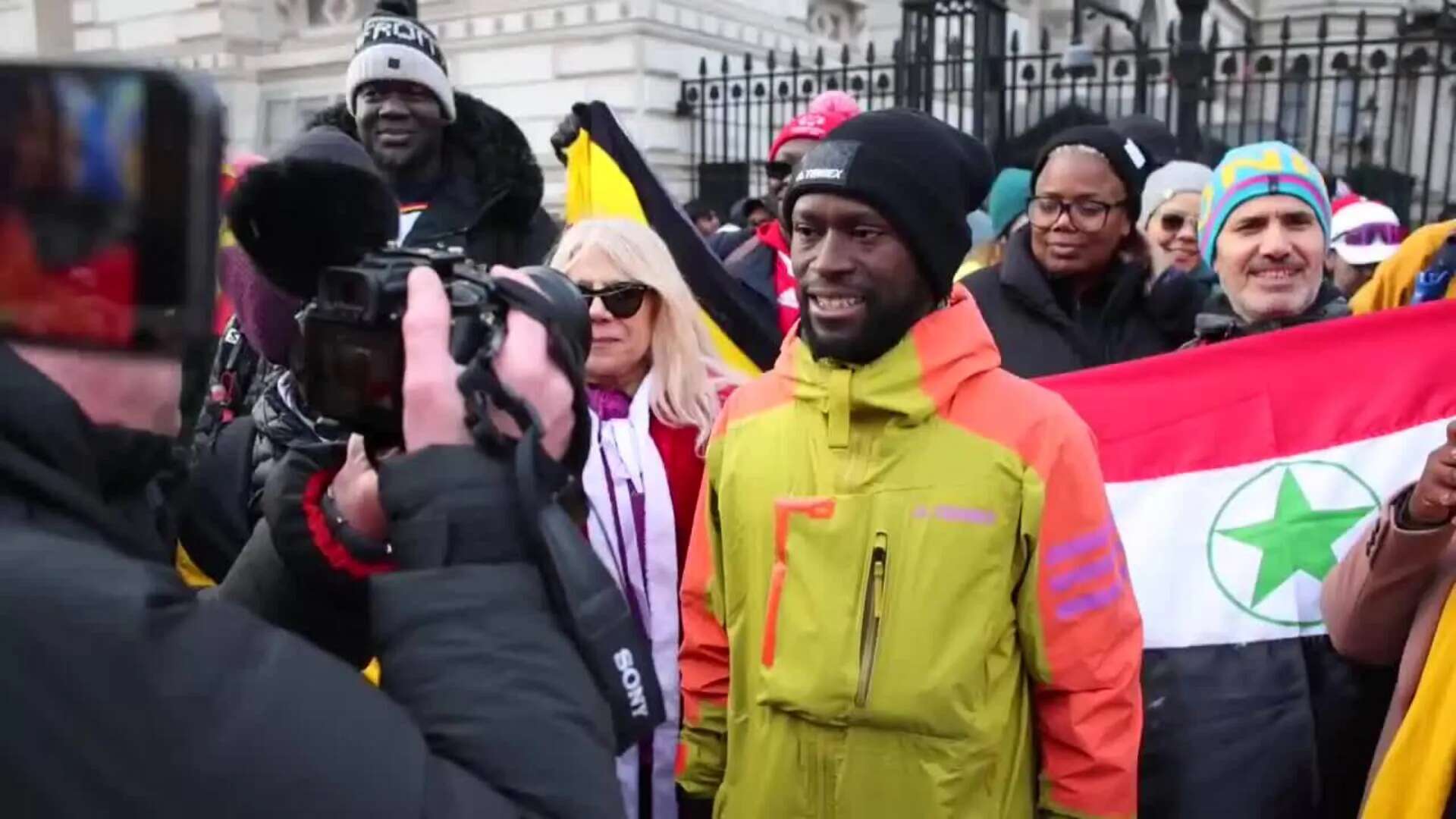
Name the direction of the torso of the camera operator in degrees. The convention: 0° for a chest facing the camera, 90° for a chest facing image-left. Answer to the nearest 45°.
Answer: approximately 225°

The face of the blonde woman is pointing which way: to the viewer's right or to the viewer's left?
to the viewer's left

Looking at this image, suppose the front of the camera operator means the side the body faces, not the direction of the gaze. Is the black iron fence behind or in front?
in front

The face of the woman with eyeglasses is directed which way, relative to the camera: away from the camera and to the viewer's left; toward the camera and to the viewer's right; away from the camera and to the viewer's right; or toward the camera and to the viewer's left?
toward the camera and to the viewer's left

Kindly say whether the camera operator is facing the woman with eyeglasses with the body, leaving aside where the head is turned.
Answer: yes

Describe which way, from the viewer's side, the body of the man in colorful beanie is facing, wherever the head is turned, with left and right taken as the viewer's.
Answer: facing the viewer

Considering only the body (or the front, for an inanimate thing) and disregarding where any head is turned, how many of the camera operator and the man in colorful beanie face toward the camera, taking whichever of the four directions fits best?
1

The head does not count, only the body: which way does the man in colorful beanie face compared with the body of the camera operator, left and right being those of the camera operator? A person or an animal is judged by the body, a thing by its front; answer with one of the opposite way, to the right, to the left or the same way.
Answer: the opposite way

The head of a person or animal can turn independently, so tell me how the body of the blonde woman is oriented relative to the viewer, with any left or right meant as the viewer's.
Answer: facing the viewer and to the left of the viewer

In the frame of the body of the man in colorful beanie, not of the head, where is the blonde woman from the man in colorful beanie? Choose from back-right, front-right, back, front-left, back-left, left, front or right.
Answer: front-right

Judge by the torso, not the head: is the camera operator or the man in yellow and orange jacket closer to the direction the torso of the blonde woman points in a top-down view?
the camera operator

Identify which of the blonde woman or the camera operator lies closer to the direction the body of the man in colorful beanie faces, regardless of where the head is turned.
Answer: the camera operator

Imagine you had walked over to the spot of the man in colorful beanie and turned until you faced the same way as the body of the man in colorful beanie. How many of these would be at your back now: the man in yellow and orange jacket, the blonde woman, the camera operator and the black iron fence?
1
